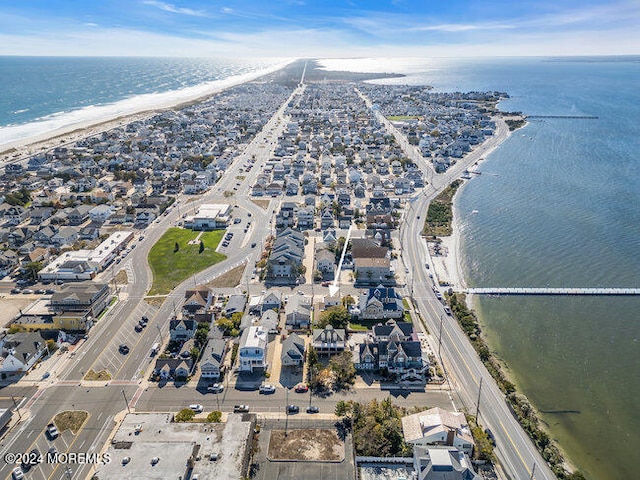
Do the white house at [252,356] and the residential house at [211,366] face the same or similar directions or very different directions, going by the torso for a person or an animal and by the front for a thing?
same or similar directions

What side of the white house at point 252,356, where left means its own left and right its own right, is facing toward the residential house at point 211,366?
right

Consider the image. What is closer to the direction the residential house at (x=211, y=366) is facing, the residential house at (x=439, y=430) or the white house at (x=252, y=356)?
the residential house

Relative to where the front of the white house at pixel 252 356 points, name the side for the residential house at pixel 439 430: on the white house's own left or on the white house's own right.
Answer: on the white house's own left

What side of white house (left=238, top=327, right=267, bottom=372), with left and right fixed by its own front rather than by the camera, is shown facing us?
front

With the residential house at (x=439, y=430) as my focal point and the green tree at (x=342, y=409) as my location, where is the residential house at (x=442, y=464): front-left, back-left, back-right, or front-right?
front-right

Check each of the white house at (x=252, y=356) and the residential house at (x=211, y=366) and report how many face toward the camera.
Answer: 2

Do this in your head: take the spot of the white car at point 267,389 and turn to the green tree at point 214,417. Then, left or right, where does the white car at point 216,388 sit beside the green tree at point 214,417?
right

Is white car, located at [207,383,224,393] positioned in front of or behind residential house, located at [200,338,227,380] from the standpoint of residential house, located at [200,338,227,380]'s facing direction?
in front

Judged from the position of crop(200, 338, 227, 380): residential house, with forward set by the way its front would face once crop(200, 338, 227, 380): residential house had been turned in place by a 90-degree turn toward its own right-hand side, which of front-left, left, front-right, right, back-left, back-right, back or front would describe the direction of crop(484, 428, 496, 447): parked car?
back-left

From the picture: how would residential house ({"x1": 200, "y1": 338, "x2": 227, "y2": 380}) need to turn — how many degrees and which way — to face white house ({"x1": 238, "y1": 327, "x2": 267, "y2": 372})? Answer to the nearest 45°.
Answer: approximately 90° to its left

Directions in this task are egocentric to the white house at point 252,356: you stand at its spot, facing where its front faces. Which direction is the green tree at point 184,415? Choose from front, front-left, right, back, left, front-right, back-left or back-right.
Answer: front-right

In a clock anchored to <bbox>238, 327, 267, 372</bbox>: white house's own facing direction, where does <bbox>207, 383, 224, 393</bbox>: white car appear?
The white car is roughly at 2 o'clock from the white house.

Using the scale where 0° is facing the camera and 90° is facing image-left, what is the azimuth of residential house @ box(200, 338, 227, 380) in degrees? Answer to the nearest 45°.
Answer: approximately 0°

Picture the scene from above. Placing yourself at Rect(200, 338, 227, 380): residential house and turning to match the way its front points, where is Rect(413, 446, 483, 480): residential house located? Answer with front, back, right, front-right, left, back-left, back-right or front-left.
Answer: front-left

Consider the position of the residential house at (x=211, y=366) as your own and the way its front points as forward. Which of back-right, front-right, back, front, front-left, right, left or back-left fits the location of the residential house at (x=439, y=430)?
front-left
